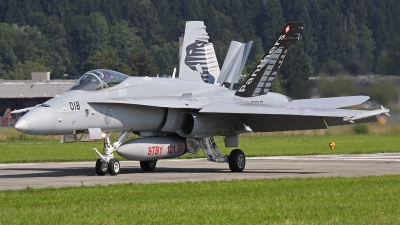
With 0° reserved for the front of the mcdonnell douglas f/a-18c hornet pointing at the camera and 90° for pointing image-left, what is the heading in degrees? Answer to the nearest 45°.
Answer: approximately 45°
